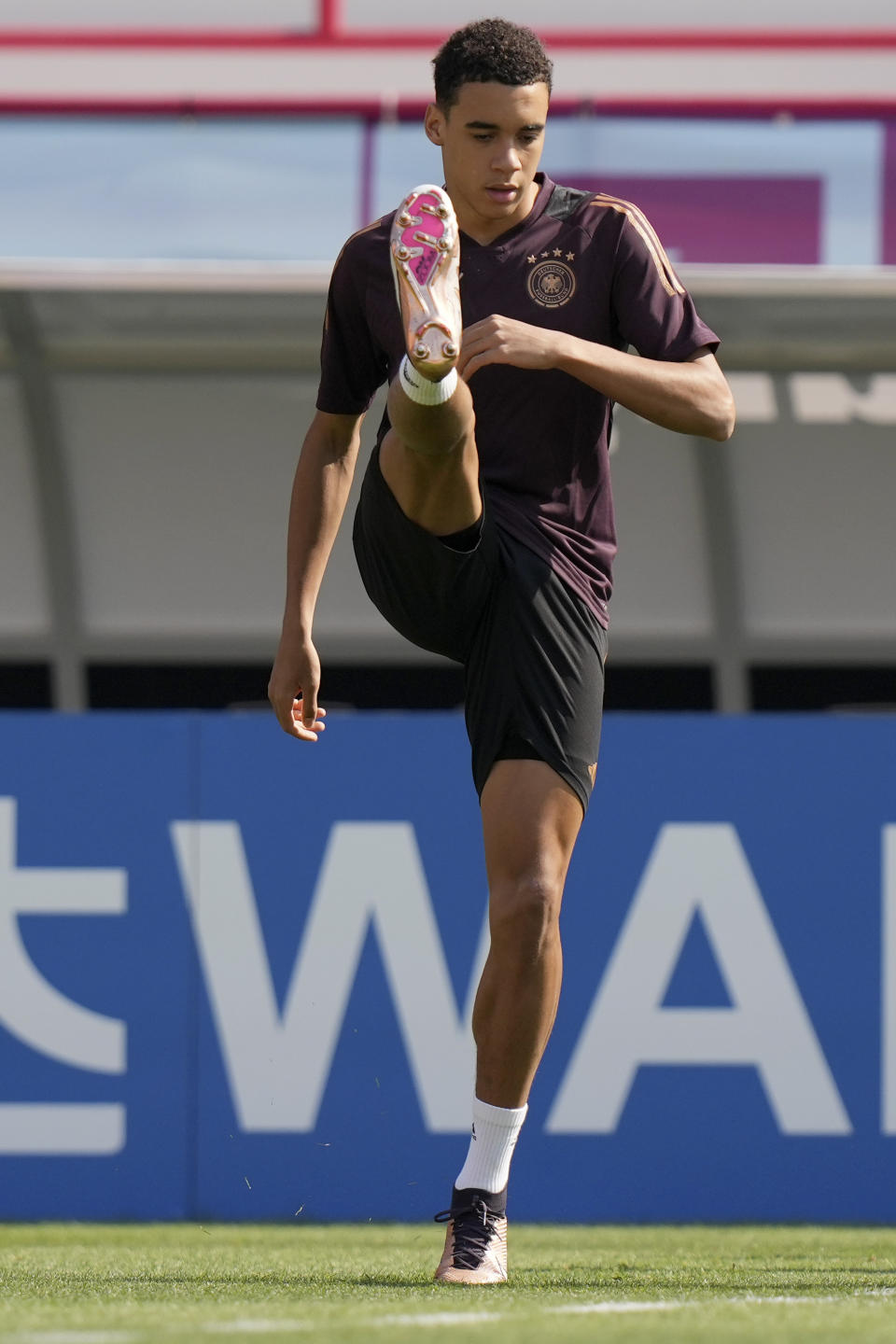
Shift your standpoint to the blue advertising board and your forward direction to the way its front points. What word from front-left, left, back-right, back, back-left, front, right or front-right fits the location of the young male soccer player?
front

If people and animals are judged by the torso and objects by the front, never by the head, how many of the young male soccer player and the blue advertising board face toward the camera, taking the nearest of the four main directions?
2

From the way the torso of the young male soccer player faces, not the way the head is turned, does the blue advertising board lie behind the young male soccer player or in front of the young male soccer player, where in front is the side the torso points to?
behind

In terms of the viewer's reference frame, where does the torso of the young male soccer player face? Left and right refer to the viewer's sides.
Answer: facing the viewer
